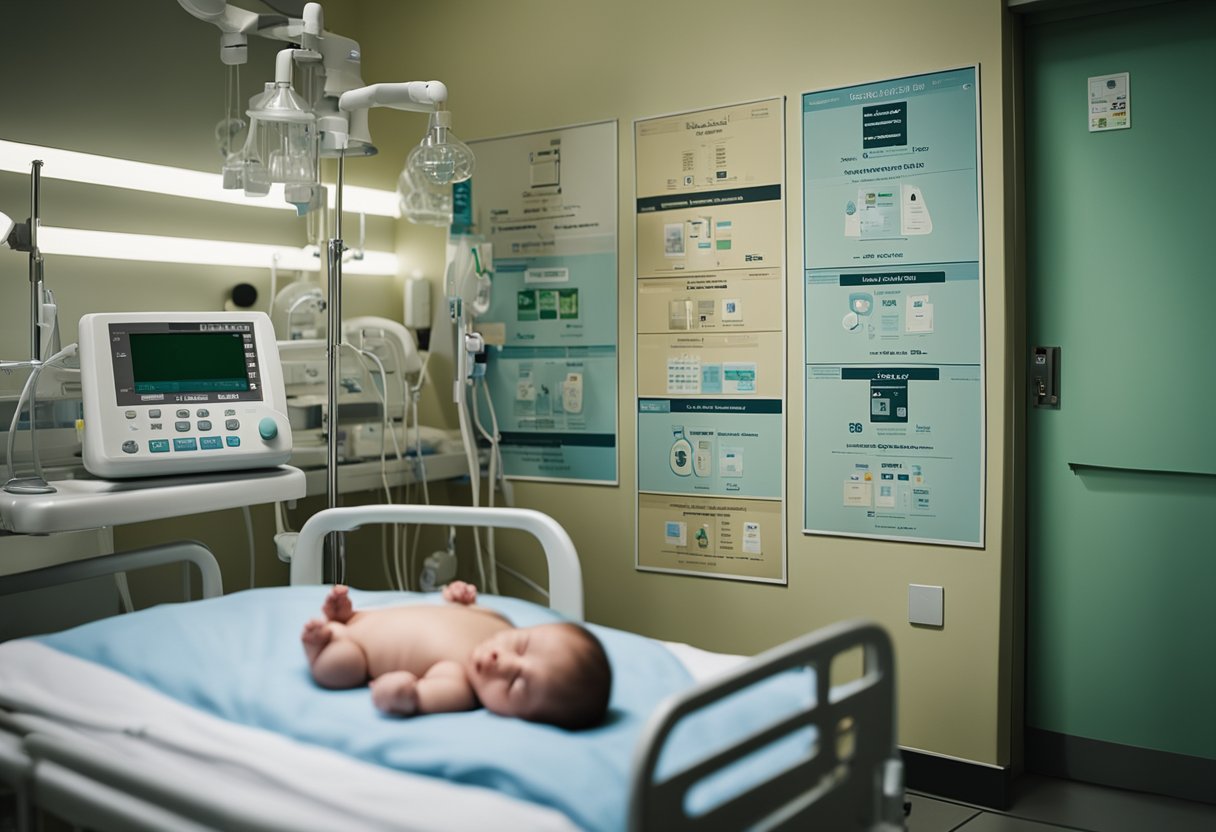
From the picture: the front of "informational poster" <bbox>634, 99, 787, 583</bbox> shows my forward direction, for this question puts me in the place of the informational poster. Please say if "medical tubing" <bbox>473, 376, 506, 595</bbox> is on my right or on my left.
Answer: on my right

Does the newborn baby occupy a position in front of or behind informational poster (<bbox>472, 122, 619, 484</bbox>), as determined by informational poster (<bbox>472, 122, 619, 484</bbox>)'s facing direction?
in front

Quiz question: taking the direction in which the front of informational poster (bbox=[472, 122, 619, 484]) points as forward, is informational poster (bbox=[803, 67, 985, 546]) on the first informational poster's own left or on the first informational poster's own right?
on the first informational poster's own left

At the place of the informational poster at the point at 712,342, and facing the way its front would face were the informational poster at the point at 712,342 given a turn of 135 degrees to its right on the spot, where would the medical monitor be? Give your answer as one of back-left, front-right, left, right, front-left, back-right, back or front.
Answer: back-left

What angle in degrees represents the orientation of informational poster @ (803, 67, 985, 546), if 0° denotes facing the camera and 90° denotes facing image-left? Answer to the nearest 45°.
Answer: approximately 45°

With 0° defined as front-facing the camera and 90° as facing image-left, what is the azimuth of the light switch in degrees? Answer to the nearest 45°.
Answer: approximately 45°

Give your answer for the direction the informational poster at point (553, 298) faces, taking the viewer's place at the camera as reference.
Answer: facing the viewer and to the left of the viewer

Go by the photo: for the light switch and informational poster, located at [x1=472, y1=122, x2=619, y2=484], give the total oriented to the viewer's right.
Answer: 0

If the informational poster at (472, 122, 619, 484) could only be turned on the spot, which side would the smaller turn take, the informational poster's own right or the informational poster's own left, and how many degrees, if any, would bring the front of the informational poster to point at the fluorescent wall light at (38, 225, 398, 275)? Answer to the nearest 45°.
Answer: approximately 45° to the informational poster's own right
